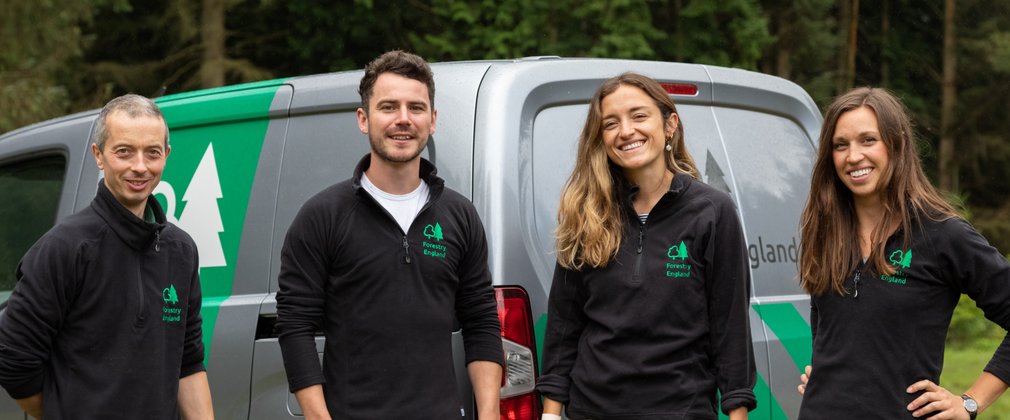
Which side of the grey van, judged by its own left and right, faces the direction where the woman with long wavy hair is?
back

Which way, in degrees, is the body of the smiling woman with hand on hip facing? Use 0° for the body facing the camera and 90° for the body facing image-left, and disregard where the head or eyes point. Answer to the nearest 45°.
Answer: approximately 45°

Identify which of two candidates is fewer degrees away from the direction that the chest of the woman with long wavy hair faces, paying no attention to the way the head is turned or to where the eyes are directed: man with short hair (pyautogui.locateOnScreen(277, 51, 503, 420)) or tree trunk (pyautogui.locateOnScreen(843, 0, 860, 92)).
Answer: the man with short hair

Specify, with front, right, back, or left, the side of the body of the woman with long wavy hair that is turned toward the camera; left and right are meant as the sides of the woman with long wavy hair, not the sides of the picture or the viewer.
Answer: front

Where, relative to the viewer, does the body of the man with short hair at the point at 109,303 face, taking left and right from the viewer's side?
facing the viewer and to the right of the viewer

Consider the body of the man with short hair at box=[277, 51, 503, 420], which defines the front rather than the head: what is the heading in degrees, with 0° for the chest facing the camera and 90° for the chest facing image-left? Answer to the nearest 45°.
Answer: approximately 0°

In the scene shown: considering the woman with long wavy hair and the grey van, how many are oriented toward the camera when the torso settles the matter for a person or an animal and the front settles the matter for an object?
1

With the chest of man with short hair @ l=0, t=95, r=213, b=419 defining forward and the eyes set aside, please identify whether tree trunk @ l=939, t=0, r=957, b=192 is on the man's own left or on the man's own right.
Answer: on the man's own left

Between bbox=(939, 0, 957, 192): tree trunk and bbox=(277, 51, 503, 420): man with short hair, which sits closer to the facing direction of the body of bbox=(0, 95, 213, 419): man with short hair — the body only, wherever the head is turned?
the man with short hair

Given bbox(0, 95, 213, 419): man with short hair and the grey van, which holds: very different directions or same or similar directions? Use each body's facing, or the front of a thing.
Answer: very different directions

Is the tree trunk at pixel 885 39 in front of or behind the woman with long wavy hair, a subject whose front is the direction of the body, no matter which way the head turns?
behind

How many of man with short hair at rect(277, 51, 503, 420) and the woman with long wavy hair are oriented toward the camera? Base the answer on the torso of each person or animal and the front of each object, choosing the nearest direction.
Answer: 2

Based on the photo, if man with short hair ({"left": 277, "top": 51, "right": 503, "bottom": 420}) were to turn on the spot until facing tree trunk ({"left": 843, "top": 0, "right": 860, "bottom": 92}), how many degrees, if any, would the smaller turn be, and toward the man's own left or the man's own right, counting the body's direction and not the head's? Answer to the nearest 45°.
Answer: approximately 135° to the man's own left
